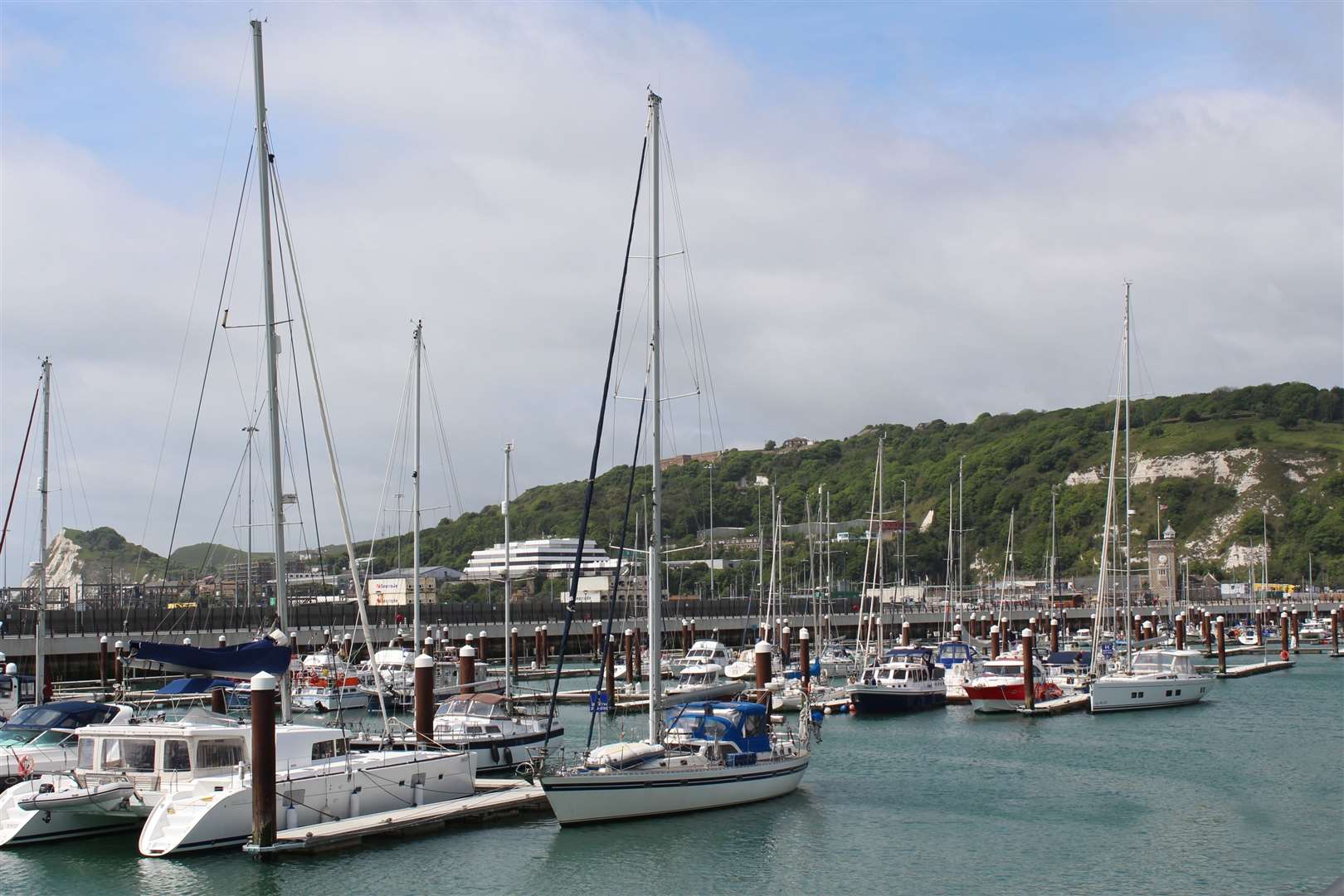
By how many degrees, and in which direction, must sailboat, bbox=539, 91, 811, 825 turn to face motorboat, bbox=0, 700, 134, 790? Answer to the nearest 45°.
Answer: approximately 45° to its right

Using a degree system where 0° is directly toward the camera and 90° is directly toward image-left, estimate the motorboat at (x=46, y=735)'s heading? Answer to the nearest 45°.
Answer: approximately 45°

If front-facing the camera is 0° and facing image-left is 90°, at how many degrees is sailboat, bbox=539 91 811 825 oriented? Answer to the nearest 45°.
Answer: approximately 45°

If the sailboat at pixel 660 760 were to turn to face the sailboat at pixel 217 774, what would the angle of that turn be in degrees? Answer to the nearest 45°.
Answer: approximately 45° to its right

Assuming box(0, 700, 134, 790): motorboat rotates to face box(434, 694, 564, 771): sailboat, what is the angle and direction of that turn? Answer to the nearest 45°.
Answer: approximately 135° to its left

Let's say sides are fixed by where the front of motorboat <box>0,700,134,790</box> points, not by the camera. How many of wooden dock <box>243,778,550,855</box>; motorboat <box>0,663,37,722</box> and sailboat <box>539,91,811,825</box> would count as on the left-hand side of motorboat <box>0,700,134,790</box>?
2

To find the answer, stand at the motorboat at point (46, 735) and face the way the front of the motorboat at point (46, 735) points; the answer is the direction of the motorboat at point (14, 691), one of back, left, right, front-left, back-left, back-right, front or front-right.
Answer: back-right
